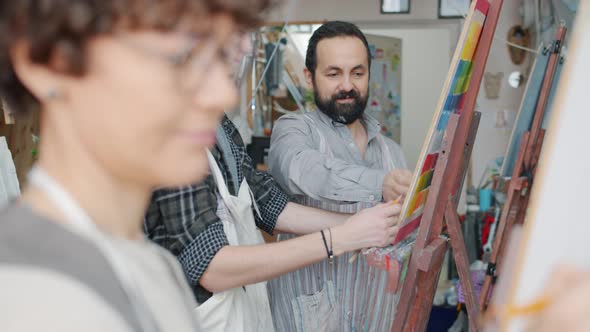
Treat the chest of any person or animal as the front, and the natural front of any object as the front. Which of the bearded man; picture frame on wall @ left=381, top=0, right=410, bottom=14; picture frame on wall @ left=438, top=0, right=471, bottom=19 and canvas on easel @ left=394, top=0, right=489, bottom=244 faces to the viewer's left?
the canvas on easel

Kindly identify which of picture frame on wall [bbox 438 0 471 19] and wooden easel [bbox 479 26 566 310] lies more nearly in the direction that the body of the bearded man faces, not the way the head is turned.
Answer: the wooden easel

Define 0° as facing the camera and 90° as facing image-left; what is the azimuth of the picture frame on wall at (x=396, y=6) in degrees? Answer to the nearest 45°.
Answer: approximately 0°

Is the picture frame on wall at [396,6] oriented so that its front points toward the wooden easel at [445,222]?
yes

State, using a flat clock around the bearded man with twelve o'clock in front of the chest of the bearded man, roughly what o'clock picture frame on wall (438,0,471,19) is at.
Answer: The picture frame on wall is roughly at 8 o'clock from the bearded man.

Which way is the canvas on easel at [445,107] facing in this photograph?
to the viewer's left

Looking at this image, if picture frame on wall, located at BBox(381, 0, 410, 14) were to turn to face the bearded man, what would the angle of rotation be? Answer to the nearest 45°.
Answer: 0° — it already faces them

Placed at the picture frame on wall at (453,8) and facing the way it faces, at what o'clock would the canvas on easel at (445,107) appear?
The canvas on easel is roughly at 12 o'clock from the picture frame on wall.

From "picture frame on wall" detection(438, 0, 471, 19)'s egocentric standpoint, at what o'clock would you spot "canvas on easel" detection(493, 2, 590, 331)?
The canvas on easel is roughly at 12 o'clock from the picture frame on wall.

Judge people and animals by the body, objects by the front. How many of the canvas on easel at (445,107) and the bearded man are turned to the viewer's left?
1

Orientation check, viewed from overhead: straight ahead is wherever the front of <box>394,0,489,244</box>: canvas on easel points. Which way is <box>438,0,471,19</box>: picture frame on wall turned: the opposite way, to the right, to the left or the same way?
to the left

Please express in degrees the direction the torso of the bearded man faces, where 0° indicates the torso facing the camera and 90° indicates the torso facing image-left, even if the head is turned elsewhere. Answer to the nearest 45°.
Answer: approximately 315°
